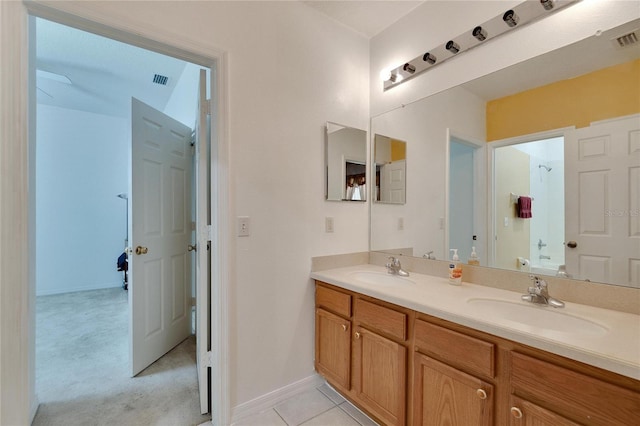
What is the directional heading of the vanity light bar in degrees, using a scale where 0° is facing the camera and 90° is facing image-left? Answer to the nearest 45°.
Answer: approximately 45°

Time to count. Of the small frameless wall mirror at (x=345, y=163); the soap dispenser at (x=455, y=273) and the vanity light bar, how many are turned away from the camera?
0

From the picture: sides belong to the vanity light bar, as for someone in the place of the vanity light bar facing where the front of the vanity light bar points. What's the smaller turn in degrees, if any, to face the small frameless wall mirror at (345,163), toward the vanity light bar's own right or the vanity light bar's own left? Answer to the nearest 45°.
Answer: approximately 45° to the vanity light bar's own right

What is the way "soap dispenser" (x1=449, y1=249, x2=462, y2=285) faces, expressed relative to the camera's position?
facing the viewer and to the left of the viewer

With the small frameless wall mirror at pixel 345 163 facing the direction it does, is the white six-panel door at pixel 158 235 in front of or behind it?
behind

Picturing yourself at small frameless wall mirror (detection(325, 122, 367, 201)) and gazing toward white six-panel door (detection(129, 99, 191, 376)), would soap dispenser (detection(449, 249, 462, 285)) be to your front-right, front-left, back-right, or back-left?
back-left

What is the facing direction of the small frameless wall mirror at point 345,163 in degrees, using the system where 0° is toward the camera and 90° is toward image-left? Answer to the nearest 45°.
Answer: approximately 315°

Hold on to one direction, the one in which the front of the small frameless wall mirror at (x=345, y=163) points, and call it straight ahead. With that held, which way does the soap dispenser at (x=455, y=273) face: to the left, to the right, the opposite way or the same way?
to the right

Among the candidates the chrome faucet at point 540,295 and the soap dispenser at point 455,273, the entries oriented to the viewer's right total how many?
0

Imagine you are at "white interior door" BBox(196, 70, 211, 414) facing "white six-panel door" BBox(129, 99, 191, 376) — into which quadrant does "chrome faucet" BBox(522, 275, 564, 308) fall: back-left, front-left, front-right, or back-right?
back-right

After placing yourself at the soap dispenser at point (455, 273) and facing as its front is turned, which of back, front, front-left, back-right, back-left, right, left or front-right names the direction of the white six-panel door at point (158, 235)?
front-right

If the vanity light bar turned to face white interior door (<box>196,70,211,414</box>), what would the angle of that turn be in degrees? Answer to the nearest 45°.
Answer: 0° — it already faces it
